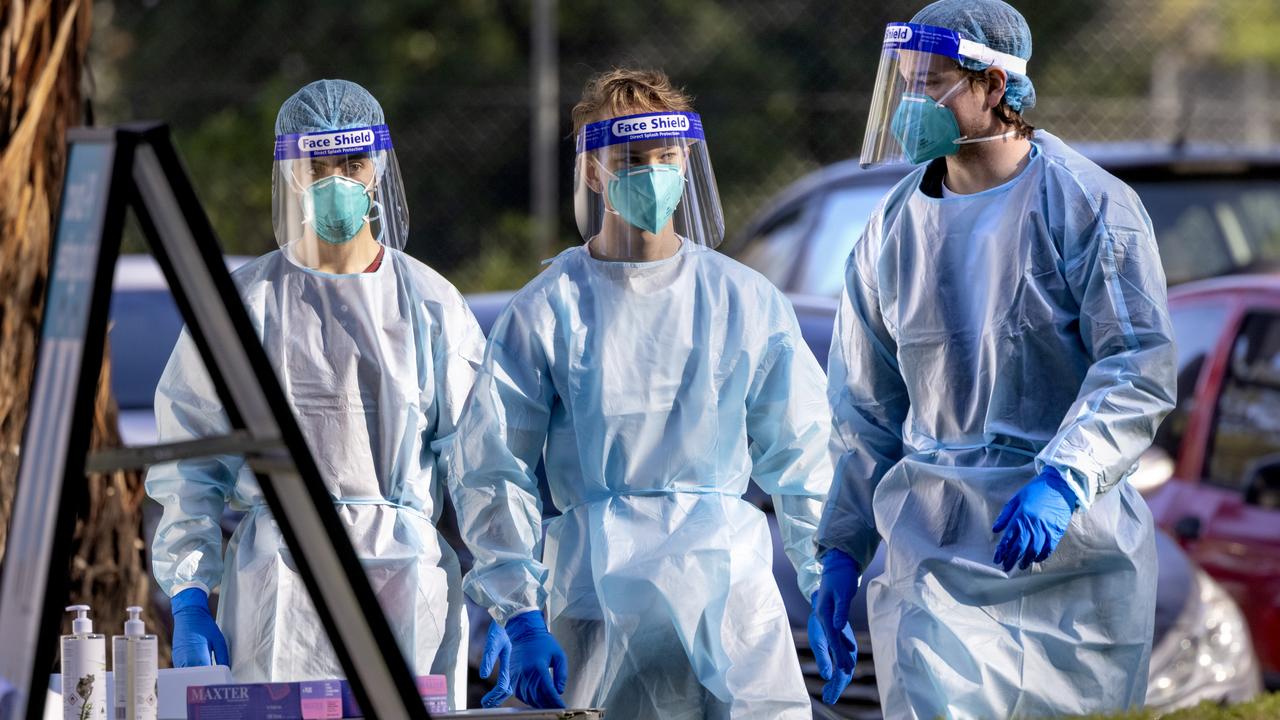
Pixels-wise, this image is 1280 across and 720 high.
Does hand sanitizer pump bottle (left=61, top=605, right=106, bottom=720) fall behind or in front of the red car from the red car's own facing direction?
in front

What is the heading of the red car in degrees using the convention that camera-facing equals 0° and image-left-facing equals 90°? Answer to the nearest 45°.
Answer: approximately 45°

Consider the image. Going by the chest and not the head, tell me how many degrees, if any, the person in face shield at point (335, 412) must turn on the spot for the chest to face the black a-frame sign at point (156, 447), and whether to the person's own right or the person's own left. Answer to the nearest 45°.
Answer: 0° — they already face it

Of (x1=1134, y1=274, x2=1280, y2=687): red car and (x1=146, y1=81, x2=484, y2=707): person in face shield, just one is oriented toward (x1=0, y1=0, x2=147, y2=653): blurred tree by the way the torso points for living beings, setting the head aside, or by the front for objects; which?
the red car

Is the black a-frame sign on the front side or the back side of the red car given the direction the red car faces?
on the front side

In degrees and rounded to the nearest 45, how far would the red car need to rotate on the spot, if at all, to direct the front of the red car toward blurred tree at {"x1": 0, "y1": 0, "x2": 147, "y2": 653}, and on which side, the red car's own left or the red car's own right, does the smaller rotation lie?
0° — it already faces it

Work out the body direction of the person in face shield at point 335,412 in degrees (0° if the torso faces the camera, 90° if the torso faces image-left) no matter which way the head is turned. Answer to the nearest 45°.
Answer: approximately 0°

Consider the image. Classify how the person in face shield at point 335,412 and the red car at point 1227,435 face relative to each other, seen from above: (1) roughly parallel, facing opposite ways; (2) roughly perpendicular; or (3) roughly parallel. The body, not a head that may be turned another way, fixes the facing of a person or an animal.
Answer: roughly perpendicular

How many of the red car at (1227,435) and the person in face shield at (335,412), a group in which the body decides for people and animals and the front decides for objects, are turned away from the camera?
0
